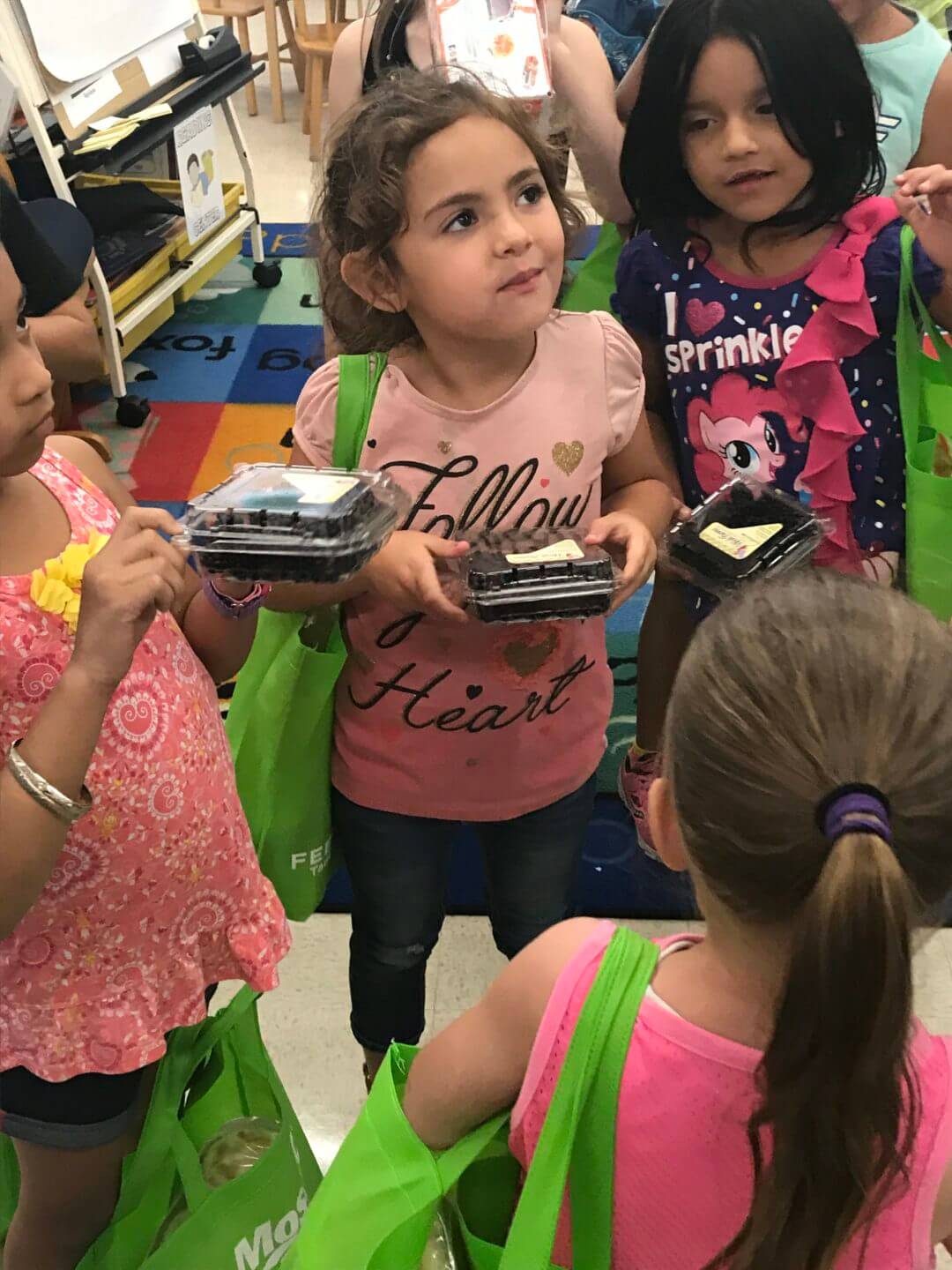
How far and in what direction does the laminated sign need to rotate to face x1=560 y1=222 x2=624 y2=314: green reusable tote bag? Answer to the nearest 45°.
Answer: approximately 45° to its right

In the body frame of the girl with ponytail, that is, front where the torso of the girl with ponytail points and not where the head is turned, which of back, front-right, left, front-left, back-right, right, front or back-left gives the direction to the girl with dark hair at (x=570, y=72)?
front

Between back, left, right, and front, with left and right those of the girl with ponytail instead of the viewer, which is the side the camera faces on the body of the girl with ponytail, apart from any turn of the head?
back

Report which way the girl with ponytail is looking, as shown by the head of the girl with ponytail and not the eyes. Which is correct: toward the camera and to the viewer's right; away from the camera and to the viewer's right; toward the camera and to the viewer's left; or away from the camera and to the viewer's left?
away from the camera and to the viewer's left

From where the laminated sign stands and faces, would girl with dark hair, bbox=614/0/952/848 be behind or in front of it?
in front

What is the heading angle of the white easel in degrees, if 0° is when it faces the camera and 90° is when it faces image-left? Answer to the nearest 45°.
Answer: approximately 315°

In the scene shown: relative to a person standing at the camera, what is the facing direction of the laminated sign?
facing the viewer and to the right of the viewer

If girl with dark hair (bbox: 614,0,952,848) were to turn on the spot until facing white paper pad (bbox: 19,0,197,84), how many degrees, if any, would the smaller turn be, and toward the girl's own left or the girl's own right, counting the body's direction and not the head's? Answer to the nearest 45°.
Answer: approximately 135° to the girl's own right

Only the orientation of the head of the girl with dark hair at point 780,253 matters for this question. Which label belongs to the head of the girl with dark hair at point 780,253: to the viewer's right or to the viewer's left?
to the viewer's left

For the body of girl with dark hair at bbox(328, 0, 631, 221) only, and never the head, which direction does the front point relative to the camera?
toward the camera

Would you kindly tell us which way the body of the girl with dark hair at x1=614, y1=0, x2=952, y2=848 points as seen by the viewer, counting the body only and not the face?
toward the camera

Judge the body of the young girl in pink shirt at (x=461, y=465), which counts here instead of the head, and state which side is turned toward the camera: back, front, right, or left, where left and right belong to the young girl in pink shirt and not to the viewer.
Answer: front

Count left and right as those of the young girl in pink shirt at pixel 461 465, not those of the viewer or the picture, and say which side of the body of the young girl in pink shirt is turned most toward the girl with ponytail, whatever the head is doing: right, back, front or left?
front

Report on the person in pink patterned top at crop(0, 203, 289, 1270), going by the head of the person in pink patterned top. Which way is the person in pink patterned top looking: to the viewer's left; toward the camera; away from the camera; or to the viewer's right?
to the viewer's right
